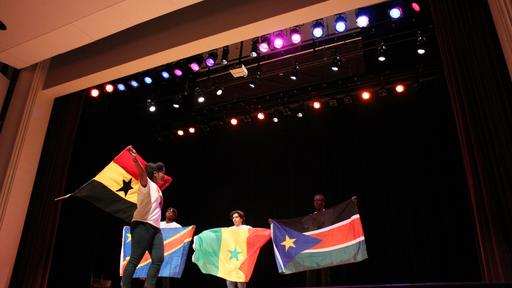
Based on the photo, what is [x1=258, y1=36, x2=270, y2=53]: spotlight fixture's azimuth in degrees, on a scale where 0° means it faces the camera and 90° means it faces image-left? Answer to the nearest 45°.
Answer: approximately 45°

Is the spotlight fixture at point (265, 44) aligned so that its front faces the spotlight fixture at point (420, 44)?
no

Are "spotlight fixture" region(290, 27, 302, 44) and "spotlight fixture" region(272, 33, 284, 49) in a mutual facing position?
no

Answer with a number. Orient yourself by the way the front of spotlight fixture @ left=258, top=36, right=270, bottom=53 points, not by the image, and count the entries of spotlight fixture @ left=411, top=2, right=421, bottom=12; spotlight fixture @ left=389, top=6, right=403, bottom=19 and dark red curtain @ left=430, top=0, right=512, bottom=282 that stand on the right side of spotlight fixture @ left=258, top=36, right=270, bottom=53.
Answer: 0

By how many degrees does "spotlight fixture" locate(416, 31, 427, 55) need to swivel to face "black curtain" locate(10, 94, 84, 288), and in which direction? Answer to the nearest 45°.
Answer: approximately 45° to its right

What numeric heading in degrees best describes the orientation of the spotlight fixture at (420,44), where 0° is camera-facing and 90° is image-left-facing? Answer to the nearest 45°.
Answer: approximately 0°

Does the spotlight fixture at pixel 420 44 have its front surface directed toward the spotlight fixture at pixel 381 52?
no

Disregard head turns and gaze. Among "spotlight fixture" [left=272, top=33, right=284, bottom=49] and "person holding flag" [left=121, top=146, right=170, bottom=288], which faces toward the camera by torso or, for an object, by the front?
the spotlight fixture

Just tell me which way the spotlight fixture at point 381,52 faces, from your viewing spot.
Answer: facing the viewer

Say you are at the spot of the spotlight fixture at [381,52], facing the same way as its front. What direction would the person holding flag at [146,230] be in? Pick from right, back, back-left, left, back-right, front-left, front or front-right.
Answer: front-right

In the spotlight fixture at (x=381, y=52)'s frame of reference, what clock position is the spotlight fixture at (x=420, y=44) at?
the spotlight fixture at (x=420, y=44) is roughly at 9 o'clock from the spotlight fixture at (x=381, y=52).

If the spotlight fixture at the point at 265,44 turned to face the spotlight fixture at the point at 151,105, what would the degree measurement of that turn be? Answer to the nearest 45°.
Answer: approximately 90° to its right

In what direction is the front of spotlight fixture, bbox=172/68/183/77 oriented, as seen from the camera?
facing the viewer and to the left of the viewer

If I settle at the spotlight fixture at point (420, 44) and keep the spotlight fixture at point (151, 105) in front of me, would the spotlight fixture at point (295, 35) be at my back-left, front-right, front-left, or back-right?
front-left

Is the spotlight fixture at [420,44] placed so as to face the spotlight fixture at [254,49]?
no

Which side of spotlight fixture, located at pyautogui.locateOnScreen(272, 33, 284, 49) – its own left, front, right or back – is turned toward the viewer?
front

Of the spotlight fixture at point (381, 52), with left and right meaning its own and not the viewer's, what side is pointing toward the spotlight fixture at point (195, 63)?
right
